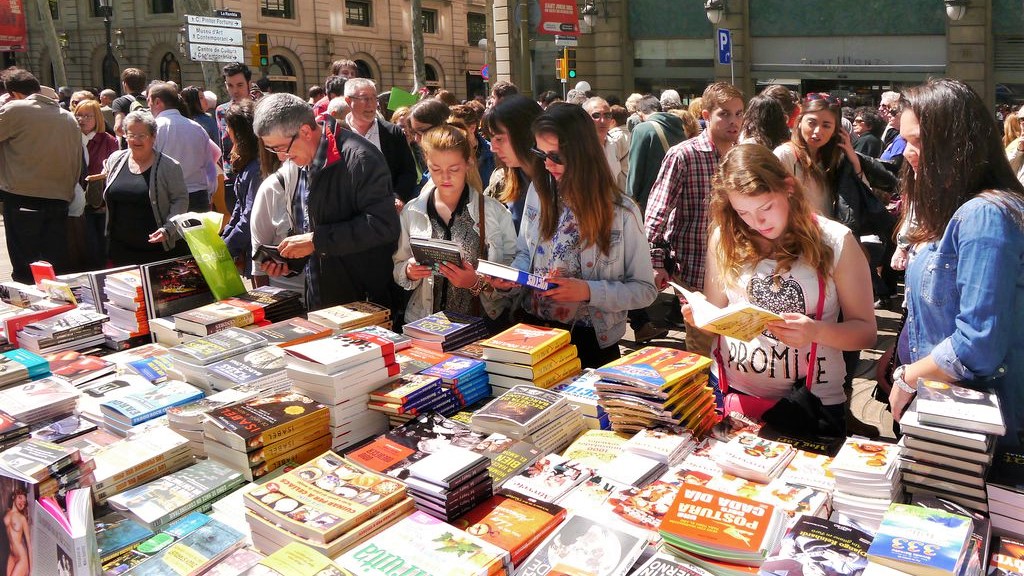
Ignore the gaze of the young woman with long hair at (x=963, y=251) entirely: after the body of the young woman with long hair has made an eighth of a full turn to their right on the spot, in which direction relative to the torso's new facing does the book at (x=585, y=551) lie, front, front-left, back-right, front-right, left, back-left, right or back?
left

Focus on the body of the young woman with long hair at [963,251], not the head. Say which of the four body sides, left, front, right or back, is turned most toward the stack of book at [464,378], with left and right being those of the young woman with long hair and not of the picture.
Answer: front

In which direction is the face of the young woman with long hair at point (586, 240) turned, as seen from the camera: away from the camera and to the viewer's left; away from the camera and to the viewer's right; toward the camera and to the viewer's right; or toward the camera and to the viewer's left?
toward the camera and to the viewer's left

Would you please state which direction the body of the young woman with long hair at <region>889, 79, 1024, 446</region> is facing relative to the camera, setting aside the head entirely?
to the viewer's left

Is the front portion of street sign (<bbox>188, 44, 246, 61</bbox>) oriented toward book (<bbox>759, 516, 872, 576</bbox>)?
yes

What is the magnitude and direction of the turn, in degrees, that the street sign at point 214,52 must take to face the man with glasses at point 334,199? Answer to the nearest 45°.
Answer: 0° — it already faces them

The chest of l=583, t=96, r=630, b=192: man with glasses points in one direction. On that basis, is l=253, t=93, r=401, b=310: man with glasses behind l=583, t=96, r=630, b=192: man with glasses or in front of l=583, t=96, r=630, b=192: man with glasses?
in front
